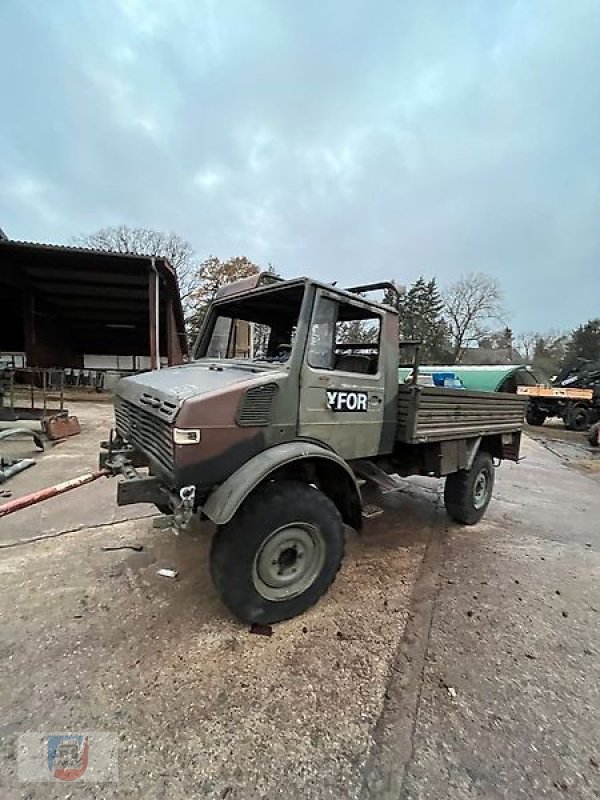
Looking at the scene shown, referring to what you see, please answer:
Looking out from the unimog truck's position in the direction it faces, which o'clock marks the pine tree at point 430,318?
The pine tree is roughly at 5 o'clock from the unimog truck.

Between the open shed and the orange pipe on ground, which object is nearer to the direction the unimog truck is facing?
the orange pipe on ground

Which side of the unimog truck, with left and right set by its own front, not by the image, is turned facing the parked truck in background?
back

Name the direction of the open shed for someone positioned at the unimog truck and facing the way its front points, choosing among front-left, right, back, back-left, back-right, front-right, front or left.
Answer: right

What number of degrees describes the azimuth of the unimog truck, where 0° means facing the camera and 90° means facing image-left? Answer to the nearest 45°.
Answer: approximately 45°
